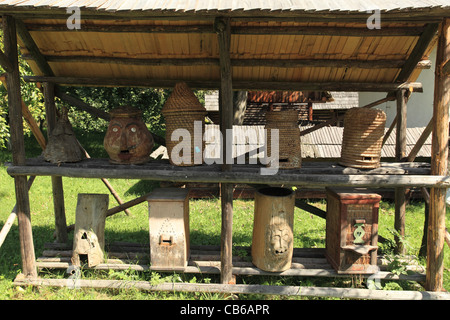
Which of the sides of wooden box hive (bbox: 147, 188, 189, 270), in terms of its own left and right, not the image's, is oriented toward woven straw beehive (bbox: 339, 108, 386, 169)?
left

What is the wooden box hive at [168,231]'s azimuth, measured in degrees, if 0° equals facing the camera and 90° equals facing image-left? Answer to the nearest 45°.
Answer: approximately 0°

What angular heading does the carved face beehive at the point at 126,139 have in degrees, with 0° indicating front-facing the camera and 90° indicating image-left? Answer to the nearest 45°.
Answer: approximately 0°
